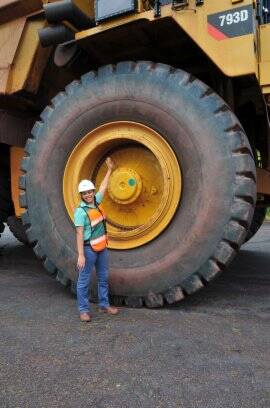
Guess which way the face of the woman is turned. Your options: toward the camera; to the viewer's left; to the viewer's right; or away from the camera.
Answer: toward the camera

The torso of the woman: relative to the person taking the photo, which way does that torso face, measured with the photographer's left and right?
facing the viewer and to the right of the viewer
